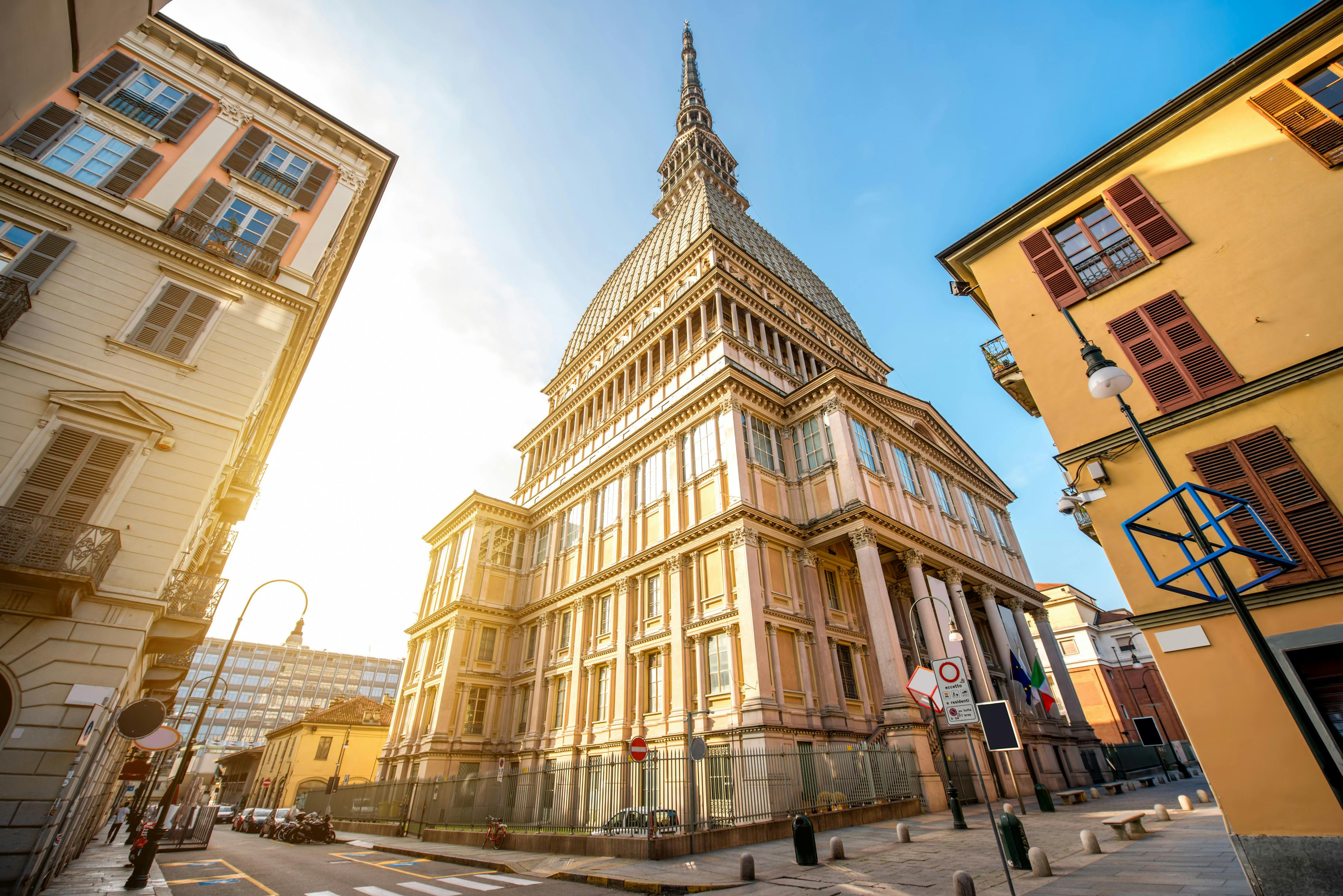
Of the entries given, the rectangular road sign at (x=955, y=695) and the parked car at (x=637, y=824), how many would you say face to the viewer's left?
1

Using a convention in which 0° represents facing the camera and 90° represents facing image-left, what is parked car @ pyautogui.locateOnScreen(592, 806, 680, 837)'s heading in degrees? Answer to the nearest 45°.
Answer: approximately 90°

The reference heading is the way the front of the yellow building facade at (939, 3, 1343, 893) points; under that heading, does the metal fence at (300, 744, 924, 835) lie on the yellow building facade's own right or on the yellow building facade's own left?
on the yellow building facade's own right

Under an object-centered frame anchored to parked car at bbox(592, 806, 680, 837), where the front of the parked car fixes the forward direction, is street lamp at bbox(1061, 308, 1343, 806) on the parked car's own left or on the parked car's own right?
on the parked car's own left

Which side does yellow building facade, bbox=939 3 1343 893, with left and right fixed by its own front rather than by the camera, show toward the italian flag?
right

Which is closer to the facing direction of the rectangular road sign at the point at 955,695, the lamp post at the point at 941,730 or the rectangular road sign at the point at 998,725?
the rectangular road sign

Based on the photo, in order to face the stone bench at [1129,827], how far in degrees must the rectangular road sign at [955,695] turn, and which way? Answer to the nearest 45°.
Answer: approximately 135° to its left

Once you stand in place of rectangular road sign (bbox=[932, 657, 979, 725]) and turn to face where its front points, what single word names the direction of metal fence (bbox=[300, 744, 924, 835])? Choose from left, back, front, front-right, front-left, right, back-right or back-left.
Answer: back-right
